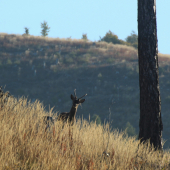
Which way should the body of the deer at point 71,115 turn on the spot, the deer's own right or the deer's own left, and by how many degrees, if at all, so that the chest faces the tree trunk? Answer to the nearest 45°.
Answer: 0° — it already faces it

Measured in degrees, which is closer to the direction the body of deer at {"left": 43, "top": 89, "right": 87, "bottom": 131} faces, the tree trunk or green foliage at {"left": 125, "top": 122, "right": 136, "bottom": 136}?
the tree trunk

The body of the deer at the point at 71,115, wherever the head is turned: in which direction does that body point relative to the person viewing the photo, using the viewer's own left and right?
facing to the right of the viewer
